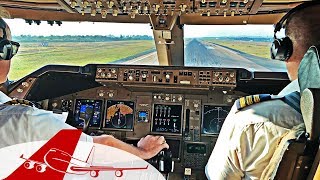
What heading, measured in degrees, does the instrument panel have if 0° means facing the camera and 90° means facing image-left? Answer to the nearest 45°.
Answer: approximately 0°

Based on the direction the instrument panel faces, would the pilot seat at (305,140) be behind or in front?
in front

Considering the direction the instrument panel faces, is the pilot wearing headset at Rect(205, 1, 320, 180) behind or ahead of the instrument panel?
ahead

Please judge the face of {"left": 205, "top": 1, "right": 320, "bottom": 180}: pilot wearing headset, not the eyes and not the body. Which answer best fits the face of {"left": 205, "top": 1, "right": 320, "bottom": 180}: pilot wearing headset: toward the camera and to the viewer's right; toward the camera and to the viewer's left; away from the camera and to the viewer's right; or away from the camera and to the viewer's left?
away from the camera and to the viewer's left
